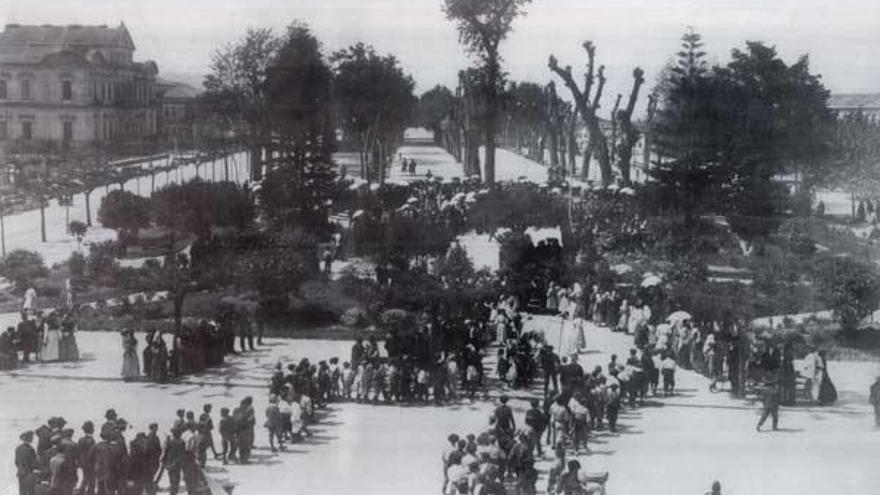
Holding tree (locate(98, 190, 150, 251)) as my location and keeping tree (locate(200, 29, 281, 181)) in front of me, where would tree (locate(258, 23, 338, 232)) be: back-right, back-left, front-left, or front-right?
front-right

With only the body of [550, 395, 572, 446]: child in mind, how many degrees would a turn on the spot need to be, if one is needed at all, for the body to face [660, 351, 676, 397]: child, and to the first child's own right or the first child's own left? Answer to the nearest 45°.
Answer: approximately 45° to the first child's own right

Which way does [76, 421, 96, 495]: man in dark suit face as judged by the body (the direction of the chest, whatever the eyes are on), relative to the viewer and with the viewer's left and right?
facing away from the viewer

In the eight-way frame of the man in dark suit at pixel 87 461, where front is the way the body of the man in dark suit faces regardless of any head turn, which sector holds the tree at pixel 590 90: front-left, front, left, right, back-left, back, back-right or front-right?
front-right

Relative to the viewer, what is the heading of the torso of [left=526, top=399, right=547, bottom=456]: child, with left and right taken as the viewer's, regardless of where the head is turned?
facing away from the viewer

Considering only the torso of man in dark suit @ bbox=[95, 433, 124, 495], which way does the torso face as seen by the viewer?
away from the camera

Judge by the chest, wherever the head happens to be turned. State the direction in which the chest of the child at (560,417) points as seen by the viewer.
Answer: away from the camera

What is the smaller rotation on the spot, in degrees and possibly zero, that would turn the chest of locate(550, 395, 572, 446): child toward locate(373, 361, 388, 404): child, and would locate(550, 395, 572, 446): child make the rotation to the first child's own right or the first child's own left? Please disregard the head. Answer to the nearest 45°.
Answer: approximately 45° to the first child's own left

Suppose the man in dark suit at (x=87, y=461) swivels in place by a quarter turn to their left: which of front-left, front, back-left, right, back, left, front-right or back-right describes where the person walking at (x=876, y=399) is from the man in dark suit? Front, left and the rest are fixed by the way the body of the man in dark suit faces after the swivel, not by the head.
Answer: back

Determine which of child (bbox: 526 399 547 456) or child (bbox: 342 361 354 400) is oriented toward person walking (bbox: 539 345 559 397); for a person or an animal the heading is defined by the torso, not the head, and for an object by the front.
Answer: child (bbox: 526 399 547 456)
